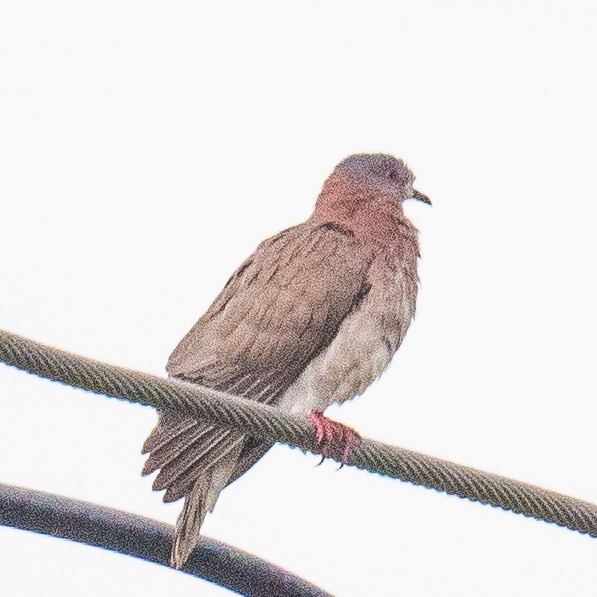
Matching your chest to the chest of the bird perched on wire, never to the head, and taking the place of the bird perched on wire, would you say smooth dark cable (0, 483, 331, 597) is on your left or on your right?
on your right

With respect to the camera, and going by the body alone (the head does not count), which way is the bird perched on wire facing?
to the viewer's right
